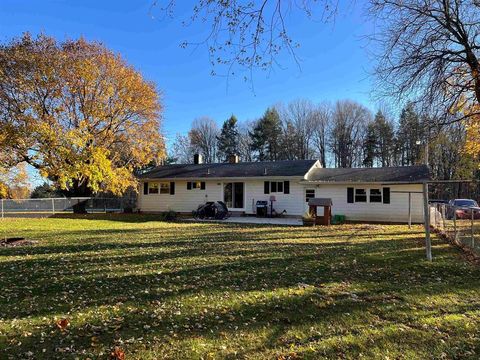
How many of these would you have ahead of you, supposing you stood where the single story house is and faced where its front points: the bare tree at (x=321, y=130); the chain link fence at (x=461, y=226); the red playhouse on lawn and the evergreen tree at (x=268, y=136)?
2

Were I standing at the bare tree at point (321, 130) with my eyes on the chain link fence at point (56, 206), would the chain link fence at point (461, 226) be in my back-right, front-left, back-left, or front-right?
front-left

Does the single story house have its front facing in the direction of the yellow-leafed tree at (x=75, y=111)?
no
